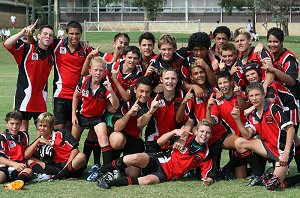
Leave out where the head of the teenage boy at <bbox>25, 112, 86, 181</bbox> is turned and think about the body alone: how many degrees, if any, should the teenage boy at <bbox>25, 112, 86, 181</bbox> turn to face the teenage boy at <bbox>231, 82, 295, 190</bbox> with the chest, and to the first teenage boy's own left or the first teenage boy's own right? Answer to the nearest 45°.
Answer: approximately 135° to the first teenage boy's own left

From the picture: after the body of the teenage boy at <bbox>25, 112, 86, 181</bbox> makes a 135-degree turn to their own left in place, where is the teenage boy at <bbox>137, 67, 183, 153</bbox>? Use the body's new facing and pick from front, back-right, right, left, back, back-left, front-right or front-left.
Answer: front

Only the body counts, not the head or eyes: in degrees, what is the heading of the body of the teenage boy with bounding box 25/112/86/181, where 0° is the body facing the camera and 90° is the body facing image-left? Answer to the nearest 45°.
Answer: approximately 45°

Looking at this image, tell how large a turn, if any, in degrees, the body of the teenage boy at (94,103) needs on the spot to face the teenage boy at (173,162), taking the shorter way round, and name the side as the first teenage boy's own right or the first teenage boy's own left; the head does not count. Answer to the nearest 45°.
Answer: approximately 45° to the first teenage boy's own left

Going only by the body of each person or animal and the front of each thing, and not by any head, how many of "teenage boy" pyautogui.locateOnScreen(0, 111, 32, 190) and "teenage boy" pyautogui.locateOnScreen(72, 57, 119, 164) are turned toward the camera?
2

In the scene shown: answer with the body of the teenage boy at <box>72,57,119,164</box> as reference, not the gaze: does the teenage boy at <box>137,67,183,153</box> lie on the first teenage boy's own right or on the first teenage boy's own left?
on the first teenage boy's own left

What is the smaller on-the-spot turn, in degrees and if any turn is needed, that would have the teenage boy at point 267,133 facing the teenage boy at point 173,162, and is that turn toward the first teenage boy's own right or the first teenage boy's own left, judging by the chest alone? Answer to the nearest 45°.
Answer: approximately 45° to the first teenage boy's own right

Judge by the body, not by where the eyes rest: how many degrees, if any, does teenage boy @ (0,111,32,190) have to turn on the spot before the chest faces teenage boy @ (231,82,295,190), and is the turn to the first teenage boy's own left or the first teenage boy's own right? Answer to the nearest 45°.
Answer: approximately 90° to the first teenage boy's own left

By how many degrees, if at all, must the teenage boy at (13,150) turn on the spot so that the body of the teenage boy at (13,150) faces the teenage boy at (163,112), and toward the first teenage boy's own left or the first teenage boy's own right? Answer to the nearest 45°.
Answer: approximately 90° to the first teenage boy's own left

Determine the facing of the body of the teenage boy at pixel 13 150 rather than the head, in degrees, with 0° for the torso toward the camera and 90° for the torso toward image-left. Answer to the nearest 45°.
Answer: approximately 0°
